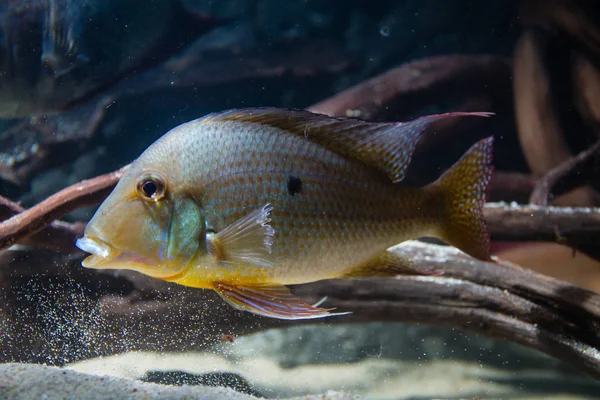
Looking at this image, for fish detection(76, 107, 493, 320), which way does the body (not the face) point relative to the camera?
to the viewer's left

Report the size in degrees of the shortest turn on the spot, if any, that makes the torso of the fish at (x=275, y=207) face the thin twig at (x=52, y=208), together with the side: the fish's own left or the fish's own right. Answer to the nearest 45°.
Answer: approximately 45° to the fish's own right

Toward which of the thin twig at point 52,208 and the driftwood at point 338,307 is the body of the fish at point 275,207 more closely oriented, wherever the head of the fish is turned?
the thin twig
